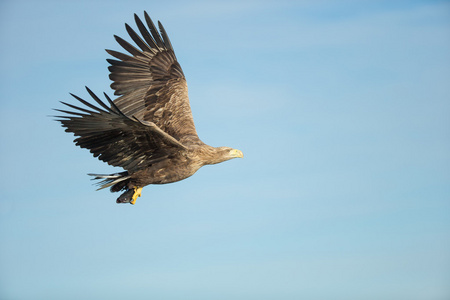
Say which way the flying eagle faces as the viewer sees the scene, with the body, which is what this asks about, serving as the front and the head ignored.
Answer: to the viewer's right
